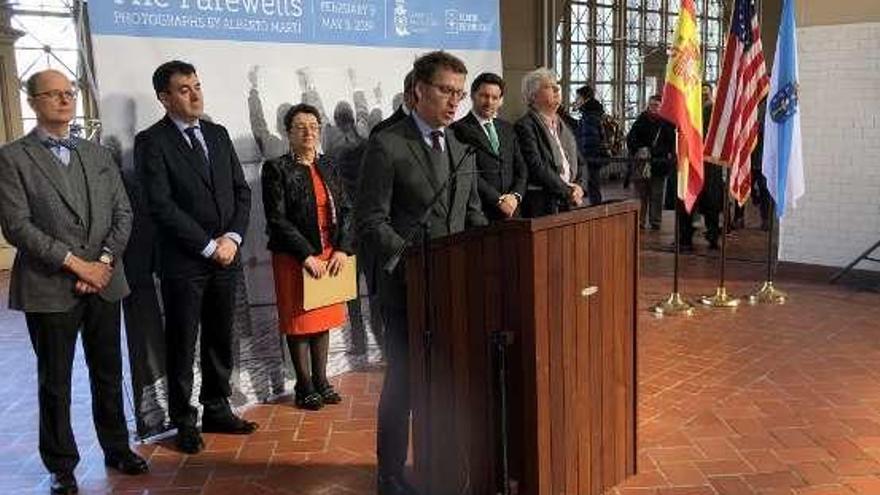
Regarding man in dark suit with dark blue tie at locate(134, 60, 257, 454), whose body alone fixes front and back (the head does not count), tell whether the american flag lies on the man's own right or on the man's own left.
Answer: on the man's own left

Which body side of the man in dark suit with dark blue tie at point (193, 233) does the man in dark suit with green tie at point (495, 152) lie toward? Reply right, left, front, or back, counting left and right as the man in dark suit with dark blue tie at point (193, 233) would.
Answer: left

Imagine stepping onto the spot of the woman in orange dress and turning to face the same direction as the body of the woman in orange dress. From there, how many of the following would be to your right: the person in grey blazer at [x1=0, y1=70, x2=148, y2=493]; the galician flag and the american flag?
1

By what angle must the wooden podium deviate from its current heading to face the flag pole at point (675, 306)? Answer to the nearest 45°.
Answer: approximately 135° to its left

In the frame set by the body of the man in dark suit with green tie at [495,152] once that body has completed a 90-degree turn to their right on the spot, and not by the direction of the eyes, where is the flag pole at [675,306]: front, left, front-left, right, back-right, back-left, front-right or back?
back

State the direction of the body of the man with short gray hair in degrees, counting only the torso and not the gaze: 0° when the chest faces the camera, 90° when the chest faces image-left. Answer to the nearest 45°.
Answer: approximately 315°

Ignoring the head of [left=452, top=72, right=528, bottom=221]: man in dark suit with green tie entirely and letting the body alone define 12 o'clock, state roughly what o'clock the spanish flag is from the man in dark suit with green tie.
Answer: The spanish flag is roughly at 9 o'clock from the man in dark suit with green tie.

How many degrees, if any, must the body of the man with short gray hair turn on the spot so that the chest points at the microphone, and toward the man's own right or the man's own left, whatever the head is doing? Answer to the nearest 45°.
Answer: approximately 45° to the man's own right
